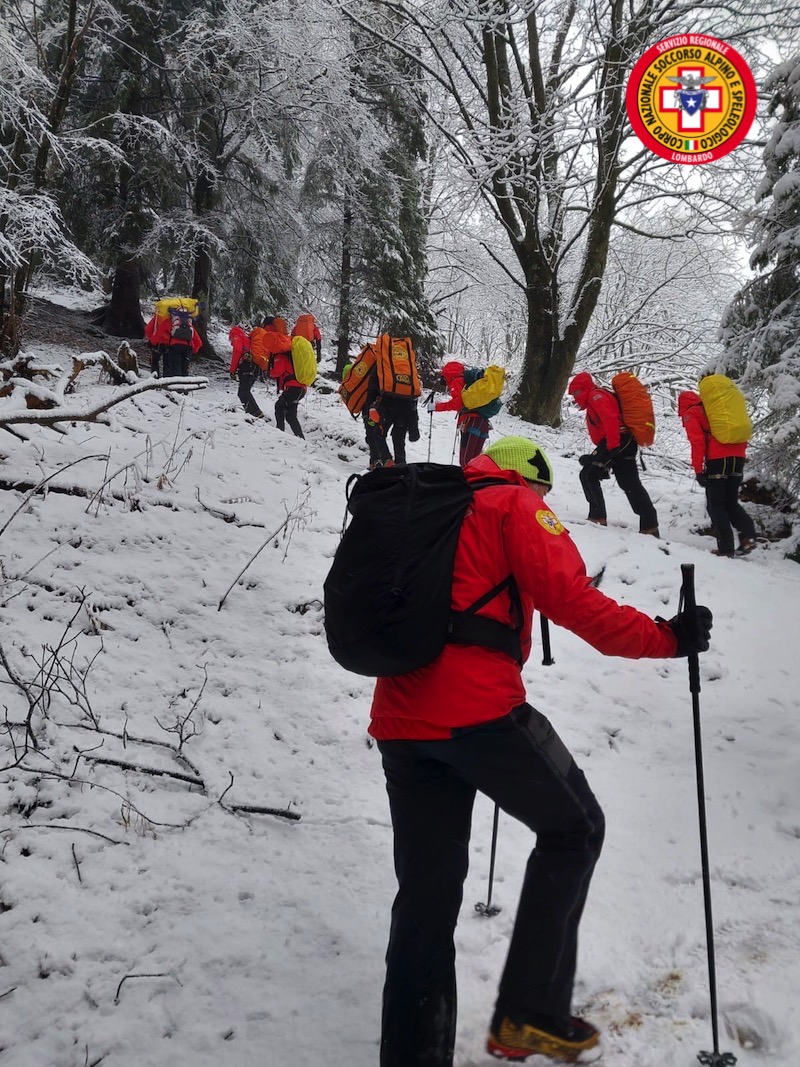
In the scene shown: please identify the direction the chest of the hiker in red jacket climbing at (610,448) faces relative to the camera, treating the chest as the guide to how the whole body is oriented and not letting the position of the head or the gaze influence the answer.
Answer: to the viewer's left

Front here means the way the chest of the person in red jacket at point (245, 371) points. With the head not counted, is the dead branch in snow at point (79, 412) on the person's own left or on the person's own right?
on the person's own left

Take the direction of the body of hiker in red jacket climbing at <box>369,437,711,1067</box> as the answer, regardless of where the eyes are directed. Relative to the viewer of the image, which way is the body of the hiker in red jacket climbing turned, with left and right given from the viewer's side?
facing away from the viewer and to the right of the viewer
